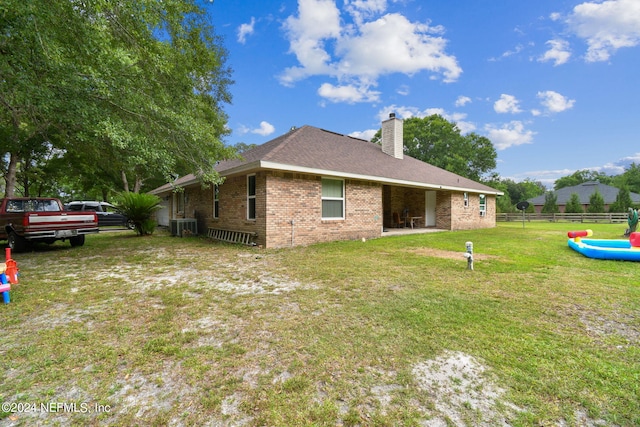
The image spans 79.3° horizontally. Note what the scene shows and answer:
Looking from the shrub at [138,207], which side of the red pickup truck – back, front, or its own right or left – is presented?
right

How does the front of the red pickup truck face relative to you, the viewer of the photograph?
facing away from the viewer and to the left of the viewer

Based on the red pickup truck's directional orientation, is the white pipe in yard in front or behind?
behind

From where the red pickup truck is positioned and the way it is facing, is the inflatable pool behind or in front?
behind
